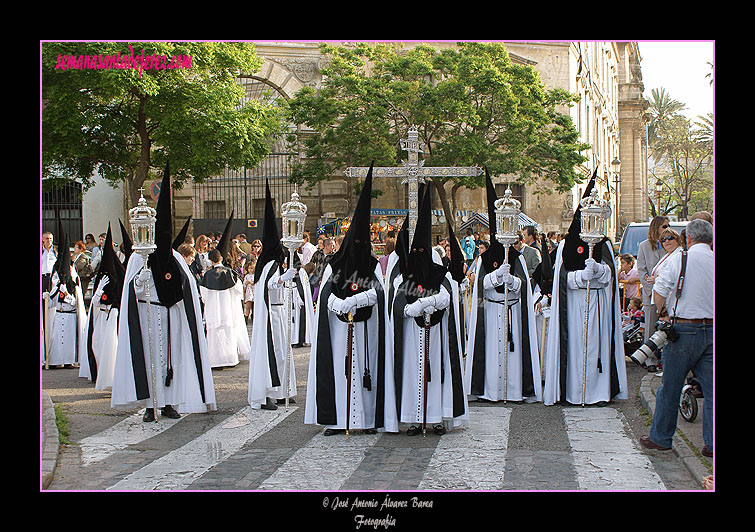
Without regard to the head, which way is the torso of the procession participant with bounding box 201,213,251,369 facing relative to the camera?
away from the camera

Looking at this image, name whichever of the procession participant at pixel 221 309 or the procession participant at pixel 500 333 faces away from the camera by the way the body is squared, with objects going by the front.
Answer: the procession participant at pixel 221 309

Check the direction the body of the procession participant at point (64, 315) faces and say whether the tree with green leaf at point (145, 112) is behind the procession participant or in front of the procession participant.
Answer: behind

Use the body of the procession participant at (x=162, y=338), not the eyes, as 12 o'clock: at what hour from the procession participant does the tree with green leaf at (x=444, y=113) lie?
The tree with green leaf is roughly at 7 o'clock from the procession participant.

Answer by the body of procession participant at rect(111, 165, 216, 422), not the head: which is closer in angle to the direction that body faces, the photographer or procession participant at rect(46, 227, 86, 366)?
the photographer
